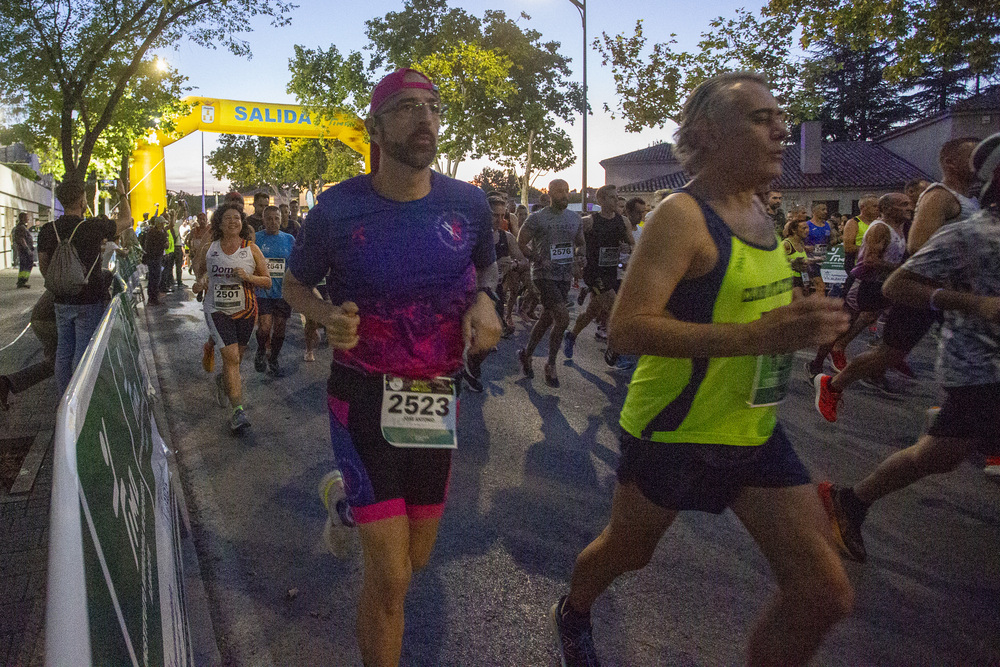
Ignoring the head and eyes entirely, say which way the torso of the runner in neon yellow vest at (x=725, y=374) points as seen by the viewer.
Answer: to the viewer's right

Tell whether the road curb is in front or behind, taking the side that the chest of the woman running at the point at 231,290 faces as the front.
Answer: in front

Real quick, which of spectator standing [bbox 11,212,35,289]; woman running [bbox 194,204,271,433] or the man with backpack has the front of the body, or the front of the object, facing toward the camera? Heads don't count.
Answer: the woman running

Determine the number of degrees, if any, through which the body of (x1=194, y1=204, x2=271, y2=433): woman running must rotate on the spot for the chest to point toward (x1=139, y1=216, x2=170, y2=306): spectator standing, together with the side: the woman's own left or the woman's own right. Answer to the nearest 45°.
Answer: approximately 180°

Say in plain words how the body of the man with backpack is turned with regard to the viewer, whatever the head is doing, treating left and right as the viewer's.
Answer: facing away from the viewer and to the right of the viewer

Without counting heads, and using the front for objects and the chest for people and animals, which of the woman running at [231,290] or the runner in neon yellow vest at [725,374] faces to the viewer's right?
the runner in neon yellow vest

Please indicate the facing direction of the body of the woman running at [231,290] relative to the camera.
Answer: toward the camera

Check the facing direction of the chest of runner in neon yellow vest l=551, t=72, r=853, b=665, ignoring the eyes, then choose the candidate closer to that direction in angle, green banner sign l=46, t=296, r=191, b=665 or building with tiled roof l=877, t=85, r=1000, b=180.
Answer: the building with tiled roof
